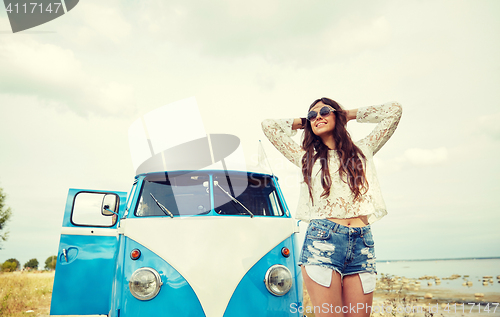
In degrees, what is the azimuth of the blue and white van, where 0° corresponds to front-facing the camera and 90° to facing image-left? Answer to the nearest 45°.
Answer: approximately 0°

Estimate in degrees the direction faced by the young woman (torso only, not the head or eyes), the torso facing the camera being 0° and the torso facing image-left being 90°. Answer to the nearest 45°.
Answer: approximately 0°

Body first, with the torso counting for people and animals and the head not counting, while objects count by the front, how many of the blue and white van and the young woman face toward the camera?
2

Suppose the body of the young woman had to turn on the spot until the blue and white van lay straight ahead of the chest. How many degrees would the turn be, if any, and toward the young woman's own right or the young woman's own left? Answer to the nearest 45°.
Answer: approximately 135° to the young woman's own right
